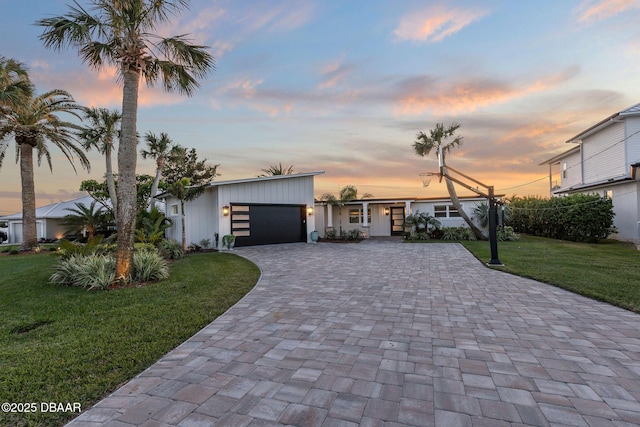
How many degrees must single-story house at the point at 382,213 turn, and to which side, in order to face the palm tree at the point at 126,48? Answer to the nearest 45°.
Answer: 0° — it already faces it

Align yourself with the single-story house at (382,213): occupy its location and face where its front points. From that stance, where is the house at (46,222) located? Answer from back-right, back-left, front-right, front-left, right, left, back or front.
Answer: right

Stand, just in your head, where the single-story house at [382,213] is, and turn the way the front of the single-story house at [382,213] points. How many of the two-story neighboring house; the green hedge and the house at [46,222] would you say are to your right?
1

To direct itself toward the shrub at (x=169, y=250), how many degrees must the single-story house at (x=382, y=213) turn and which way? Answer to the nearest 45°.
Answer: approximately 45° to its right

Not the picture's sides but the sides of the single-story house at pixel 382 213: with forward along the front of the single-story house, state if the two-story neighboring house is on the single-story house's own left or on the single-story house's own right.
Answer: on the single-story house's own left

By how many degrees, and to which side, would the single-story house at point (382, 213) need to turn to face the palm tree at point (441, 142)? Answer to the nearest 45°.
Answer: approximately 45° to its left

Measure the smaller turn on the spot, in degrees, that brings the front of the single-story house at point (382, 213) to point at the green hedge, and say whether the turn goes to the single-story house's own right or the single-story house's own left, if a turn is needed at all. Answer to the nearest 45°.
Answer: approximately 45° to the single-story house's own left

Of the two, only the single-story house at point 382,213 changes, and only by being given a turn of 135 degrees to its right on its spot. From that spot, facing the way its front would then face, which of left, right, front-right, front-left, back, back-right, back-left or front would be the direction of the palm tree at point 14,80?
left

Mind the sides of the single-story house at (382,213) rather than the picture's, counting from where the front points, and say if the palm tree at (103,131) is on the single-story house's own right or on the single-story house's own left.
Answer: on the single-story house's own right

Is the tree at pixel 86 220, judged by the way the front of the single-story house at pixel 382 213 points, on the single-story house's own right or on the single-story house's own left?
on the single-story house's own right

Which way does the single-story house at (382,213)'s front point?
toward the camera
